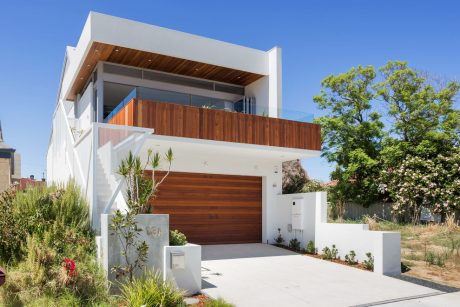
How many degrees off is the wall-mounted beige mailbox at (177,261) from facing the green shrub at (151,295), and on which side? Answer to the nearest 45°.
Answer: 0° — it already faces it

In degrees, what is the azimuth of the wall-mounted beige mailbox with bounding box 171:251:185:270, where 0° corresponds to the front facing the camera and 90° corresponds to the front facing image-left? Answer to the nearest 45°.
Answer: approximately 0°

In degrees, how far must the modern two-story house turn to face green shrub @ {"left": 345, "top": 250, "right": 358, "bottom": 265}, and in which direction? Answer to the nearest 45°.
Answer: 0° — it already faces it

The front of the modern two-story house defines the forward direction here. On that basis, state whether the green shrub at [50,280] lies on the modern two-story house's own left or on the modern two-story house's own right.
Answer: on the modern two-story house's own right

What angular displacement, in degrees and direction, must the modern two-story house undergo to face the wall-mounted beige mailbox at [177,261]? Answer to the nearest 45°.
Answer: approximately 45° to its right

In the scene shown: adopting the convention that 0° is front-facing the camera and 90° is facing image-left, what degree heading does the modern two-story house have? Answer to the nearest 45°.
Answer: approximately 315°

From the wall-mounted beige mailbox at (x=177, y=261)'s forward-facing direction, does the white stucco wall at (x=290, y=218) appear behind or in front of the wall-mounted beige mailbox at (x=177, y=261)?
behind
